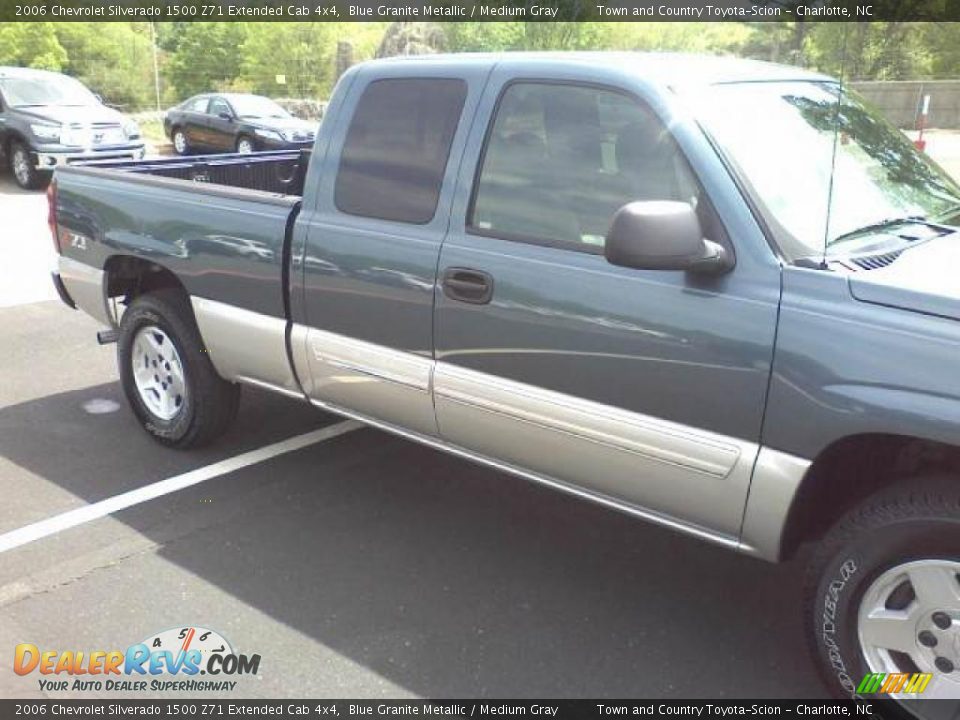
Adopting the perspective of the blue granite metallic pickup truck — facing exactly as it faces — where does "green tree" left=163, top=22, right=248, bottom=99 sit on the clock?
The green tree is roughly at 7 o'clock from the blue granite metallic pickup truck.

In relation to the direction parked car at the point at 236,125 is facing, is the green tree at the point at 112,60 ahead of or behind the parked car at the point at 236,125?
behind

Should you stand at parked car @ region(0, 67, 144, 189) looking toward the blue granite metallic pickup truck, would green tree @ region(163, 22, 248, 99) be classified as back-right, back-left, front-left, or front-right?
back-left

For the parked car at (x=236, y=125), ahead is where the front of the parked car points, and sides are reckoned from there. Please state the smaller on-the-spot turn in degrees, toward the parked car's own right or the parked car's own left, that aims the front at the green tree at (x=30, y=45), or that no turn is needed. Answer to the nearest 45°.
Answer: approximately 135° to the parked car's own left

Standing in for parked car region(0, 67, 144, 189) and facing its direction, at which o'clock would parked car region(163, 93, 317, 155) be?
parked car region(163, 93, 317, 155) is roughly at 9 o'clock from parked car region(0, 67, 144, 189).

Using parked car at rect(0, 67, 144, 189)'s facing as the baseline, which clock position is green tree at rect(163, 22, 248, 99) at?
The green tree is roughly at 8 o'clock from the parked car.

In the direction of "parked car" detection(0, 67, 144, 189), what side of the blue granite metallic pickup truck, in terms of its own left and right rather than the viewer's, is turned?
back

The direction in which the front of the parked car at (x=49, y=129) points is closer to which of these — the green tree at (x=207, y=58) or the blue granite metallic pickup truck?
the blue granite metallic pickup truck

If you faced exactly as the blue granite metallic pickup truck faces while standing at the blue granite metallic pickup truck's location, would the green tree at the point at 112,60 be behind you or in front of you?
behind

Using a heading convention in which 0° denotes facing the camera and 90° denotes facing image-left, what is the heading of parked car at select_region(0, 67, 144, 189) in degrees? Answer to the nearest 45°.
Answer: approximately 315°

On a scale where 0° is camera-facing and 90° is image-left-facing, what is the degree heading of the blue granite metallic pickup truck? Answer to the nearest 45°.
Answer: approximately 315°
